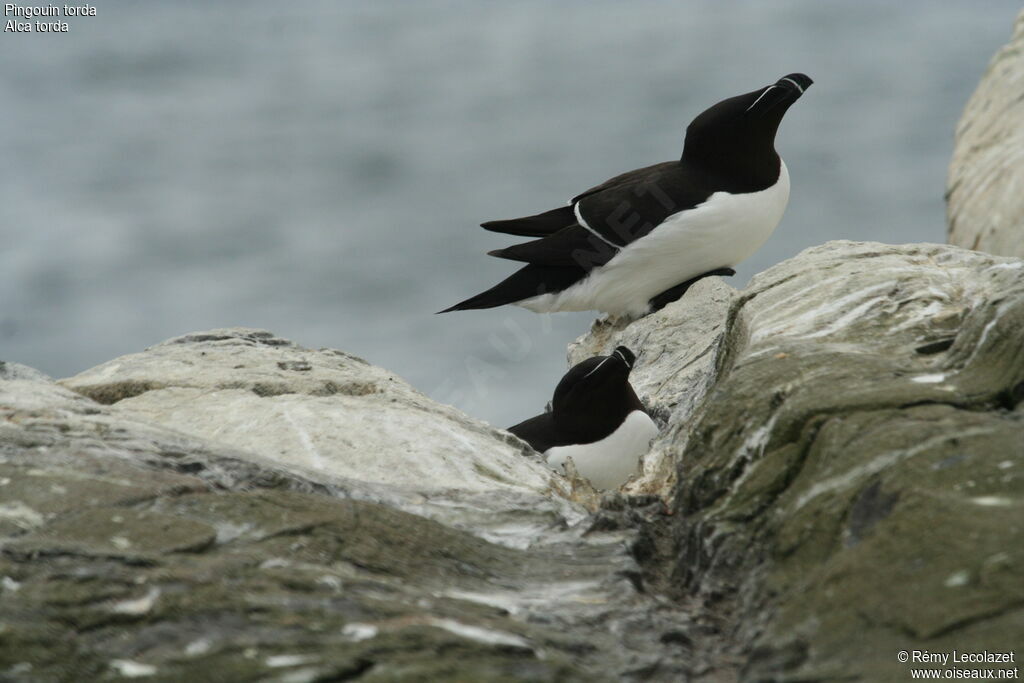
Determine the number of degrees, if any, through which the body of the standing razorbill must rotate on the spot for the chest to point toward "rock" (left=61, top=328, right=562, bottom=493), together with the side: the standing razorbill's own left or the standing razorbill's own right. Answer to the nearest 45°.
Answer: approximately 135° to the standing razorbill's own right

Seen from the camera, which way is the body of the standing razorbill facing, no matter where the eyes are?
to the viewer's right

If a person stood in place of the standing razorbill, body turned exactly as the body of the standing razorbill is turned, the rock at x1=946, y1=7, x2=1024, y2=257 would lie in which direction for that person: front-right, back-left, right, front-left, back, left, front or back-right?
front-left

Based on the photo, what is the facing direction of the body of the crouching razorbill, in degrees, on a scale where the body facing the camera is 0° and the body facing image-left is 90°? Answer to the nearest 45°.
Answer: approximately 270°

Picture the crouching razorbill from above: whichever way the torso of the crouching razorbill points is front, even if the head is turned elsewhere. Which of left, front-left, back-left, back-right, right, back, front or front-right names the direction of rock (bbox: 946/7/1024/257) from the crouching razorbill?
front-left

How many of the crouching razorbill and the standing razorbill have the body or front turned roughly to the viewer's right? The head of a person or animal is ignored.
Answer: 2

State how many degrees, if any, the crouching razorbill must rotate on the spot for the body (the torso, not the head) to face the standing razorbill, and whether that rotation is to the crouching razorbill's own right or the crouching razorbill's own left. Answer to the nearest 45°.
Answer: approximately 90° to the crouching razorbill's own left

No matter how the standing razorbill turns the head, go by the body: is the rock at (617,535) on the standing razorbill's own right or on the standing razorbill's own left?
on the standing razorbill's own right

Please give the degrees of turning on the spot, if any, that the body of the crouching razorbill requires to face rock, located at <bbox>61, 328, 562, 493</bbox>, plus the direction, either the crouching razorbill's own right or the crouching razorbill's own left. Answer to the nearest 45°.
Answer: approximately 135° to the crouching razorbill's own right
